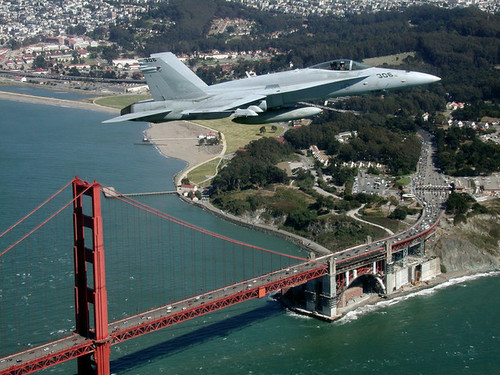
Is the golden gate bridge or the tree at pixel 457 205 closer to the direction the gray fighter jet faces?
the tree

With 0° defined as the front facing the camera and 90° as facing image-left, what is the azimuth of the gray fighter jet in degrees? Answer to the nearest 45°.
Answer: approximately 270°

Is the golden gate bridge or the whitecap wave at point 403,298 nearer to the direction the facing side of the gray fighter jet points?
the whitecap wave

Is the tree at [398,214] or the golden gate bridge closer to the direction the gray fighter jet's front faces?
the tree
